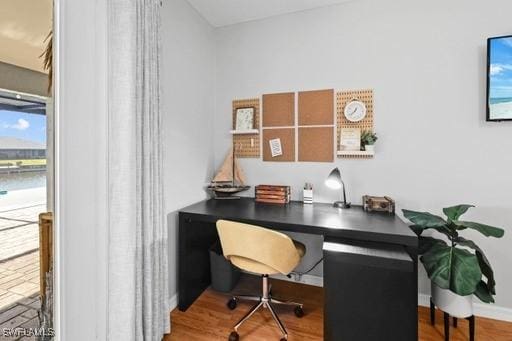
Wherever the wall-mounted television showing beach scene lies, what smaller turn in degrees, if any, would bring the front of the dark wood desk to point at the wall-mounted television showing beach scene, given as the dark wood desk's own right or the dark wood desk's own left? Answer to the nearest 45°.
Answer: approximately 90° to the dark wood desk's own left

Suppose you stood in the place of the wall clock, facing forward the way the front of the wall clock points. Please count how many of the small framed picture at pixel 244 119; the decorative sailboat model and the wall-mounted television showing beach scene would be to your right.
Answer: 2

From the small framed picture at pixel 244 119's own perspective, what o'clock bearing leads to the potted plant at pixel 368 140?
The potted plant is roughly at 10 o'clock from the small framed picture.

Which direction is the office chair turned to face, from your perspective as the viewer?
facing away from the viewer and to the right of the viewer

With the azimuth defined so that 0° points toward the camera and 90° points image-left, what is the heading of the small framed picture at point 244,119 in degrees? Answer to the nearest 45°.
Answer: approximately 0°

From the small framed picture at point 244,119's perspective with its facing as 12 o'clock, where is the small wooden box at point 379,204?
The small wooden box is roughly at 10 o'clock from the small framed picture.
